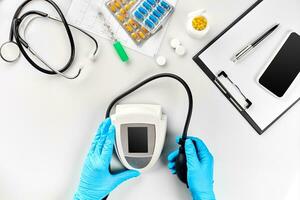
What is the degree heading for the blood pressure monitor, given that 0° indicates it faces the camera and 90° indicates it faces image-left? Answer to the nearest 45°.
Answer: approximately 0°
